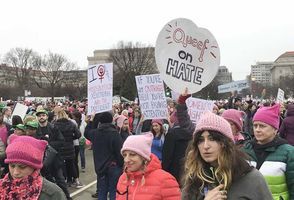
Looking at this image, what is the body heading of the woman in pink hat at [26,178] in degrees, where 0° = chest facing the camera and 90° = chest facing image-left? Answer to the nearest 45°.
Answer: approximately 45°

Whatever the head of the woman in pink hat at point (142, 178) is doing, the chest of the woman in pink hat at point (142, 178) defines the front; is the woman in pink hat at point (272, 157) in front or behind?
behind

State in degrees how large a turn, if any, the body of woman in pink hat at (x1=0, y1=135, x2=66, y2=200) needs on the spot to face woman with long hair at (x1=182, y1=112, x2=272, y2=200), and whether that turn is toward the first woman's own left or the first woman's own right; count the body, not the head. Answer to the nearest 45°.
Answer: approximately 90° to the first woman's own left

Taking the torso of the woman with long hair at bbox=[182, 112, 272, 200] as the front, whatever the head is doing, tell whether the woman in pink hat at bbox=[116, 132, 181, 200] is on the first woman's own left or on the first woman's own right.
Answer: on the first woman's own right

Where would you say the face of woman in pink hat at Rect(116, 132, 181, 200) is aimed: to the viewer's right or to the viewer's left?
to the viewer's left

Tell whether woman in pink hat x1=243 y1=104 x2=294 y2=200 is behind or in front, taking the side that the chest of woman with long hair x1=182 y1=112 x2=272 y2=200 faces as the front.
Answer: behind

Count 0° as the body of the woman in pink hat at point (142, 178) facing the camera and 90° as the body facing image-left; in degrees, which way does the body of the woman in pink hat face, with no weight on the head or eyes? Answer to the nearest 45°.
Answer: approximately 45°
